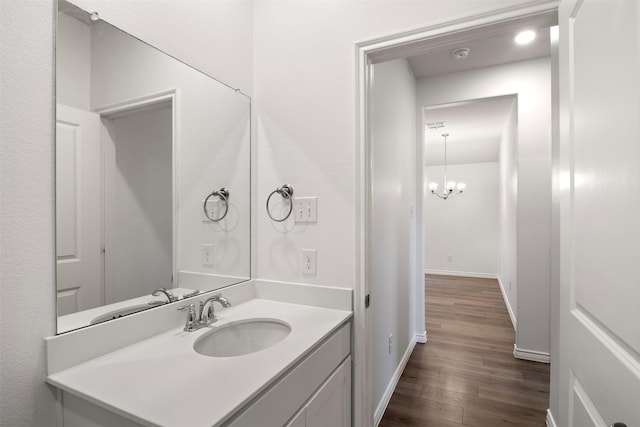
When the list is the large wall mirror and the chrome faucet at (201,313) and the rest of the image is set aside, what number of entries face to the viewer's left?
0

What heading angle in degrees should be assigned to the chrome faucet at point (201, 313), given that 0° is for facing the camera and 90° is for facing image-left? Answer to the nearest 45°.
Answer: approximately 315°

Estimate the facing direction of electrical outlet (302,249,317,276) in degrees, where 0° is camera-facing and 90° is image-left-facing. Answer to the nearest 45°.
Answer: approximately 45°

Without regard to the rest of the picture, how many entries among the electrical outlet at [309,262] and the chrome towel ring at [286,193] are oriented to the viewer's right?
0

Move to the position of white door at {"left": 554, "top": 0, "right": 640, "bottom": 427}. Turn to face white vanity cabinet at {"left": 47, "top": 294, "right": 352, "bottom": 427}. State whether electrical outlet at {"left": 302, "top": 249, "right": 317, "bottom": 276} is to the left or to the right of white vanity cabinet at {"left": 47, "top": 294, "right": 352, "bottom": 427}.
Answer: right

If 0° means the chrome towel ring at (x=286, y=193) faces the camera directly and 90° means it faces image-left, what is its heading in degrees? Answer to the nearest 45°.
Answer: approximately 45°
